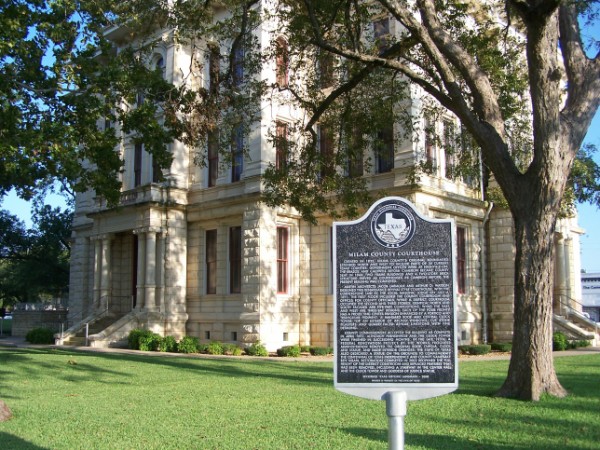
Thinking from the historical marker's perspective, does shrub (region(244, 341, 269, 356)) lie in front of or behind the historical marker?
behind

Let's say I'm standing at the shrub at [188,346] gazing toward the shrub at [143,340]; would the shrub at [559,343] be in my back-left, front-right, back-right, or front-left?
back-right

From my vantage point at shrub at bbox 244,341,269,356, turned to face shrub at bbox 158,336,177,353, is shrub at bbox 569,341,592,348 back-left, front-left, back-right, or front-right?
back-right

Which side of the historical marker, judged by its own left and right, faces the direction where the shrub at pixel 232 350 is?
back

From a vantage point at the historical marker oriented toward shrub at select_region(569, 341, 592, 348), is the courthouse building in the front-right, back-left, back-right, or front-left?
front-left

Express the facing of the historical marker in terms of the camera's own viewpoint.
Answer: facing the viewer

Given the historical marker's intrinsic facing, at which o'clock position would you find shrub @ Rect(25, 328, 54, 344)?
The shrub is roughly at 5 o'clock from the historical marker.

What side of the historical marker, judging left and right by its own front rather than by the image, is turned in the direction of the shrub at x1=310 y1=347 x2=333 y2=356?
back
